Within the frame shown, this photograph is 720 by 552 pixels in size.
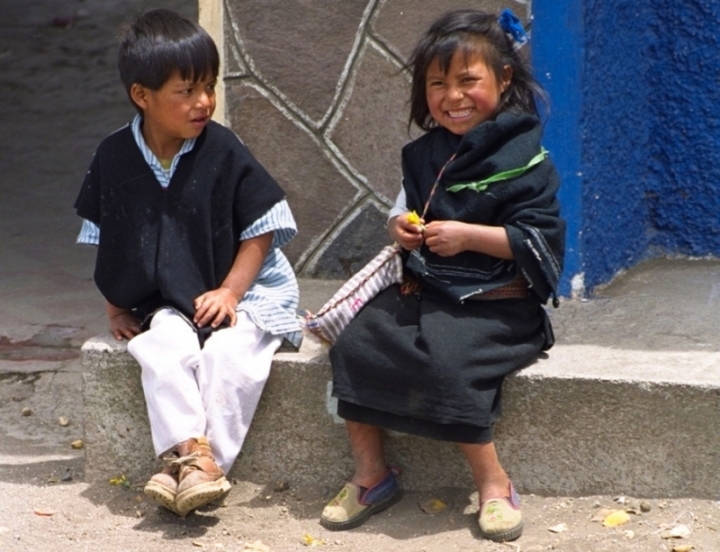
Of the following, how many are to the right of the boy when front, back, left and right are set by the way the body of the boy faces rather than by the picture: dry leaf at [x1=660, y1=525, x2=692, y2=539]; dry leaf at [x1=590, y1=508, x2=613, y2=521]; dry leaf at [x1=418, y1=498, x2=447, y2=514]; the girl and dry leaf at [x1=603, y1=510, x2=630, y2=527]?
0

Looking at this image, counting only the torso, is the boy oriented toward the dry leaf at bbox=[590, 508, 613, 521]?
no

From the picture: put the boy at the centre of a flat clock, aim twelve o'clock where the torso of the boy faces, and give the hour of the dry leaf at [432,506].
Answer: The dry leaf is roughly at 10 o'clock from the boy.

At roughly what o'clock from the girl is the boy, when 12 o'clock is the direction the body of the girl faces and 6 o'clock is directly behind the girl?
The boy is roughly at 2 o'clock from the girl.

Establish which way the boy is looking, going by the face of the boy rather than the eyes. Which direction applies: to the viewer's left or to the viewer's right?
to the viewer's right

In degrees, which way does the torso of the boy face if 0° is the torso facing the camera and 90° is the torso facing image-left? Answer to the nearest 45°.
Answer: approximately 0°

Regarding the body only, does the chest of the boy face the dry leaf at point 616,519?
no

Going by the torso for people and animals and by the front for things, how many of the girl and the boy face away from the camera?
0

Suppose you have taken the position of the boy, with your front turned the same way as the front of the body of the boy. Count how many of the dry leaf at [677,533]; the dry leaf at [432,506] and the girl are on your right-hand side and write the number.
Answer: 0

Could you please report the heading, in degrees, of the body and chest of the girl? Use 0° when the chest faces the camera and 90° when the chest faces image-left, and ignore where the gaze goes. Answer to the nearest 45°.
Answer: approximately 45°

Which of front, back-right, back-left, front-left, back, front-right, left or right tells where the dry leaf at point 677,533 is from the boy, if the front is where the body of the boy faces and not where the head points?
front-left
